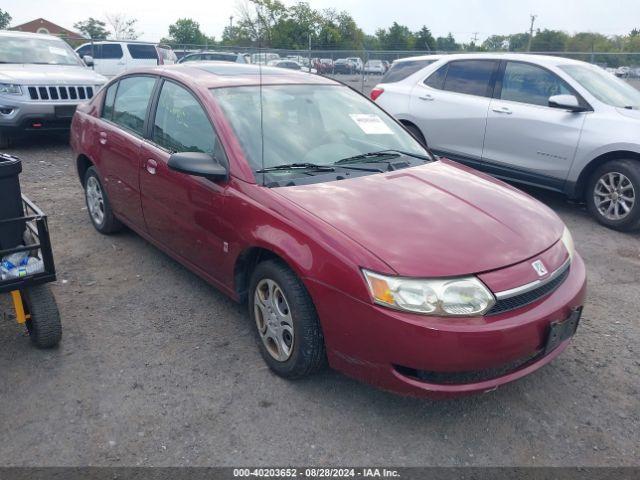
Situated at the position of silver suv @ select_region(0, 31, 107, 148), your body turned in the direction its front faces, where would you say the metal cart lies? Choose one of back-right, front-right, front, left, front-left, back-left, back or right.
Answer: front-right

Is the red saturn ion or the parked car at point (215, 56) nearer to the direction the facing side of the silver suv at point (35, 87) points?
the red saturn ion

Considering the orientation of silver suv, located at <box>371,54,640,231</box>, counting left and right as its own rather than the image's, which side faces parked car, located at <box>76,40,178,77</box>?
back

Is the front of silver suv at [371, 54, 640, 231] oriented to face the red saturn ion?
no

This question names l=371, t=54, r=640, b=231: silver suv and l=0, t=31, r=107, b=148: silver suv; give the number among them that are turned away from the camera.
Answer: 0

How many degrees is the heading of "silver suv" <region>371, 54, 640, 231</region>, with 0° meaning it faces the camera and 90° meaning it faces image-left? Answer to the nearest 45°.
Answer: approximately 315°

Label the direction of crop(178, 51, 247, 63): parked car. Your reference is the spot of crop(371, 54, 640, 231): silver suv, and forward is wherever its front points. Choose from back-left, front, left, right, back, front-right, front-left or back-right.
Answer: back

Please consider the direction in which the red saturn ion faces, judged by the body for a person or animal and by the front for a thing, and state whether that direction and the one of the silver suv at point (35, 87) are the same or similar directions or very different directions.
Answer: same or similar directions

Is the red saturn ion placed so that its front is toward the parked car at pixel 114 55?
no

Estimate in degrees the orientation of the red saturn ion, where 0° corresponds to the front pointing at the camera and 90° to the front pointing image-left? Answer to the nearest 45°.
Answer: approximately 315°

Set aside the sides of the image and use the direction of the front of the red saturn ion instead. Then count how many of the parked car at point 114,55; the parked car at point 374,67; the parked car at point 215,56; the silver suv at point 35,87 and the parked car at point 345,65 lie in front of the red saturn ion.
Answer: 0

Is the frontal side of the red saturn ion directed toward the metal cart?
no

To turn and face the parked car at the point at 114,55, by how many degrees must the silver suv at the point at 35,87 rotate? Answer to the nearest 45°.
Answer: approximately 135° to its left

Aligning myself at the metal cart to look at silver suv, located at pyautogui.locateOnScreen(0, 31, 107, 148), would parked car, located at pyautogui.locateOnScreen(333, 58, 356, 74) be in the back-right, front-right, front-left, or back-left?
front-right

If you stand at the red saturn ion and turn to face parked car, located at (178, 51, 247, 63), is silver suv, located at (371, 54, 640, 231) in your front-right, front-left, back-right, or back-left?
front-right

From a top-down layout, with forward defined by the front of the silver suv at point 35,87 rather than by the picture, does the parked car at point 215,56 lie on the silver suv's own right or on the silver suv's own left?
on the silver suv's own left

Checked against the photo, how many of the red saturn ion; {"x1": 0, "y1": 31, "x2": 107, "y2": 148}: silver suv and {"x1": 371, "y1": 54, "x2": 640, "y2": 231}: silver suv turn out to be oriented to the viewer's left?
0

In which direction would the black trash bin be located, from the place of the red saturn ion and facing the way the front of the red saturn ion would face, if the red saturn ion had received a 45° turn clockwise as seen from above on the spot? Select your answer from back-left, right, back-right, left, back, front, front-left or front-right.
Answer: right
